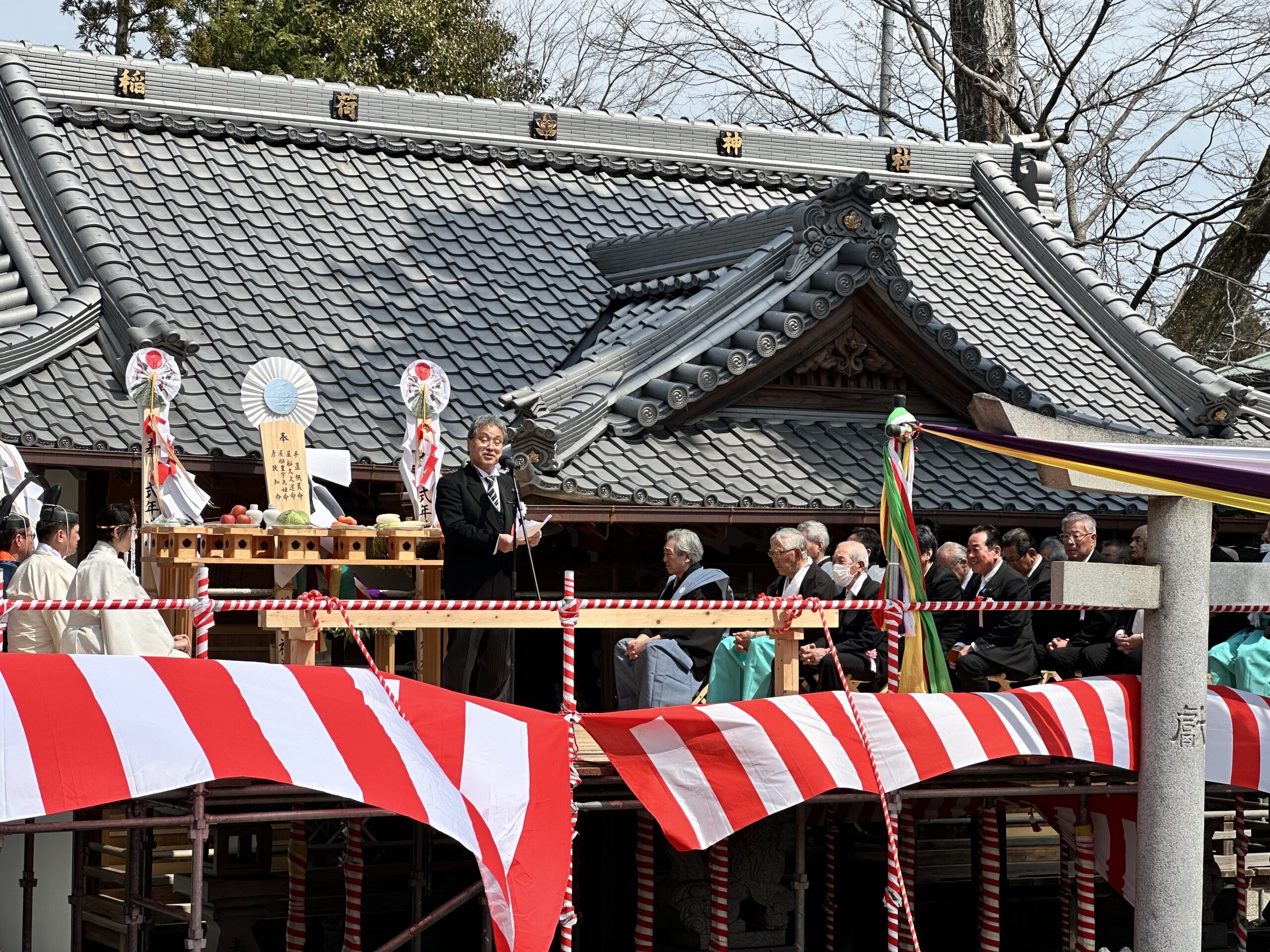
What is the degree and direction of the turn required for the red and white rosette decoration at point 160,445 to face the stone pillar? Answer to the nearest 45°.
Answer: approximately 45° to its left

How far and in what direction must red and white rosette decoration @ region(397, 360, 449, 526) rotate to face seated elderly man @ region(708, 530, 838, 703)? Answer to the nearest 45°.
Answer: approximately 45° to its left

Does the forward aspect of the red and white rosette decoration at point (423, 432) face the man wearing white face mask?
no

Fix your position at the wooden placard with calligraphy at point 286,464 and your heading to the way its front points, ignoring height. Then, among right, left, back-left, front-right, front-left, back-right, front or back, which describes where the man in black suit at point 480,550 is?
front-left

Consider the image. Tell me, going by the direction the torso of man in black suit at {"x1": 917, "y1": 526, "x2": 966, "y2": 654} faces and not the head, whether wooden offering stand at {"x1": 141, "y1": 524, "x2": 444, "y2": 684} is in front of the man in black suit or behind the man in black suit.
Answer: in front

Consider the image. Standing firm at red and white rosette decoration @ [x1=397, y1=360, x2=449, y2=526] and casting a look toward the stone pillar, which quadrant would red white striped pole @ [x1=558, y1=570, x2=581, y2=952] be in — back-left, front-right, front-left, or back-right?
front-right

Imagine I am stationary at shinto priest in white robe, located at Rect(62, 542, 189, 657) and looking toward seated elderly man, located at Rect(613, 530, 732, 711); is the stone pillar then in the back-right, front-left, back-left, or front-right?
front-right

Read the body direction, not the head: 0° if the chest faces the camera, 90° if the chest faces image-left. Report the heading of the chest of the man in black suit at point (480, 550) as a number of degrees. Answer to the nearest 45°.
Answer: approximately 315°

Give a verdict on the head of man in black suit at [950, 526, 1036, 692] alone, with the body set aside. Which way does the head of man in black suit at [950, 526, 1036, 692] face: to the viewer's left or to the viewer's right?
to the viewer's left

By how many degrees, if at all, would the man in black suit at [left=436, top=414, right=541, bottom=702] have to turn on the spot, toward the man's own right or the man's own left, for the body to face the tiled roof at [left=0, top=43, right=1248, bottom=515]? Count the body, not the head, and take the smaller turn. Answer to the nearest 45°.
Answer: approximately 135° to the man's own left

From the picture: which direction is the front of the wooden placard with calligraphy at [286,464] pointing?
toward the camera
